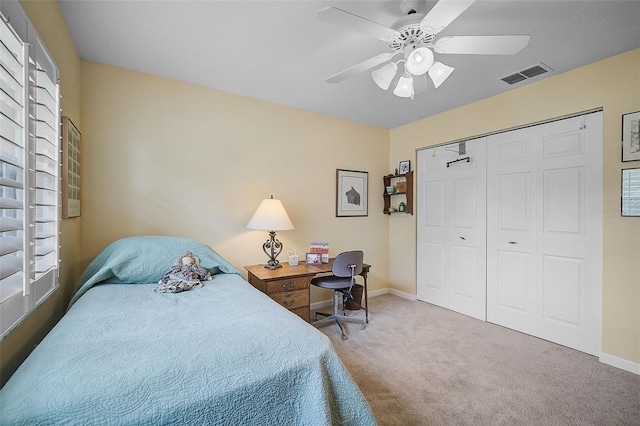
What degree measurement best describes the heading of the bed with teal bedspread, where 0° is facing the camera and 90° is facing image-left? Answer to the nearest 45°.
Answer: approximately 0°

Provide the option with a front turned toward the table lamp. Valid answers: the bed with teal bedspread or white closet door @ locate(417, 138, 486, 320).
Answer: the white closet door

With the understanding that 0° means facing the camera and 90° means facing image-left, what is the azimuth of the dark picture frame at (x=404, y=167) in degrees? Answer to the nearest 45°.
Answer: approximately 45°

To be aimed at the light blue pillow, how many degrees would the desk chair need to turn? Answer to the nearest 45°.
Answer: approximately 90° to its left

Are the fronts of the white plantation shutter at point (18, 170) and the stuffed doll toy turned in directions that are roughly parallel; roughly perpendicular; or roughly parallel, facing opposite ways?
roughly perpendicular

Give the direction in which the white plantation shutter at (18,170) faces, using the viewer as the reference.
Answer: facing to the right of the viewer

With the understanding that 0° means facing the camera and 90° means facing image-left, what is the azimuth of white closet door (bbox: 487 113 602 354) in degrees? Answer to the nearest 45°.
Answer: approximately 45°

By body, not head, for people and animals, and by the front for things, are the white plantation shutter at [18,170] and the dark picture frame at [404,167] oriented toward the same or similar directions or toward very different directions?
very different directions
